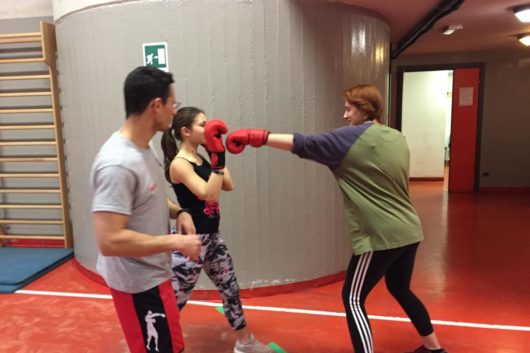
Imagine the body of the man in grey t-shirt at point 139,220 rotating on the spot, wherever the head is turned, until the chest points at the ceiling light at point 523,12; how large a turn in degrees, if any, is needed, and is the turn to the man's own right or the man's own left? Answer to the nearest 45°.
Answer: approximately 45° to the man's own left

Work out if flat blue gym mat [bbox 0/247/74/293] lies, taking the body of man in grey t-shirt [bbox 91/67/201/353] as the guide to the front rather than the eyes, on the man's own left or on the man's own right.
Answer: on the man's own left

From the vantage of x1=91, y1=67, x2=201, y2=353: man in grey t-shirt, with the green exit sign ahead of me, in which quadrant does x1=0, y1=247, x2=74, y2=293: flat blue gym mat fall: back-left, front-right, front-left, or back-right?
front-left

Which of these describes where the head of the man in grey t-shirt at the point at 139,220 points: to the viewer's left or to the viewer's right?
to the viewer's right

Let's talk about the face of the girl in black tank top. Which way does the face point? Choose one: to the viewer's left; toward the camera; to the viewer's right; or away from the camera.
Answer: to the viewer's right

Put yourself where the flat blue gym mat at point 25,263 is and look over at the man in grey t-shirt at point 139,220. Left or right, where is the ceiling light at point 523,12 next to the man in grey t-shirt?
left

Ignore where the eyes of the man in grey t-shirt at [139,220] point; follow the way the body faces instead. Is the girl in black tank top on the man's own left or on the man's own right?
on the man's own left

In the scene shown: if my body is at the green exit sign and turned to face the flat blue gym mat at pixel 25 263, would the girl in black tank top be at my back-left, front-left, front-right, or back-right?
back-left

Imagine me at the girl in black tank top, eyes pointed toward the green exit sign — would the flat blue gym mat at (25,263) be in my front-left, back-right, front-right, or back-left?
front-left

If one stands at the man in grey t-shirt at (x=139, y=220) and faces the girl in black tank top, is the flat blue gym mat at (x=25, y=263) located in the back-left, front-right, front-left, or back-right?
front-left

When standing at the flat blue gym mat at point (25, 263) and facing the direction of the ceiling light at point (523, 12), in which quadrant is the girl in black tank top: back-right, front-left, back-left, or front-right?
front-right

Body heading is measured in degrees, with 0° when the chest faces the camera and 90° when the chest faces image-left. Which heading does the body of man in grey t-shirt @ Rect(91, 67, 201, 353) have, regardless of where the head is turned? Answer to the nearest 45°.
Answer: approximately 270°

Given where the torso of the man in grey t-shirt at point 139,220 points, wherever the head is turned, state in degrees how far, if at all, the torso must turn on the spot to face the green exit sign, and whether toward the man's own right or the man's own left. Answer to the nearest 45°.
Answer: approximately 90° to the man's own left
